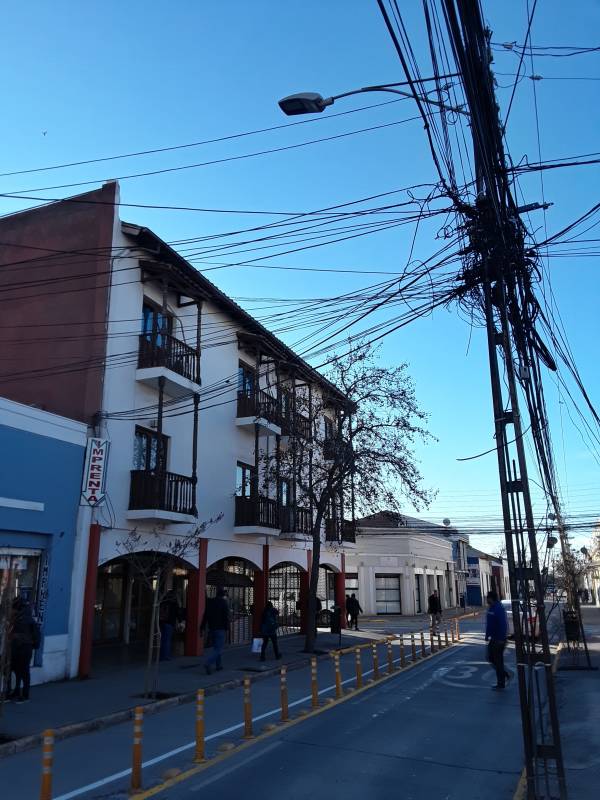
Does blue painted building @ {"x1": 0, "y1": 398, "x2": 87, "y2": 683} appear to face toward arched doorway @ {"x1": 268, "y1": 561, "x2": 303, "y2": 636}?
no

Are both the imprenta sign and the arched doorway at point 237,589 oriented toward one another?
no

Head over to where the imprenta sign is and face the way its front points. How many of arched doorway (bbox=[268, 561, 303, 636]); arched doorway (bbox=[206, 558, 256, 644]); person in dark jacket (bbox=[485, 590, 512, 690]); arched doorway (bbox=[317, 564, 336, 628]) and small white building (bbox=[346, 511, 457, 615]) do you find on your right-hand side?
0

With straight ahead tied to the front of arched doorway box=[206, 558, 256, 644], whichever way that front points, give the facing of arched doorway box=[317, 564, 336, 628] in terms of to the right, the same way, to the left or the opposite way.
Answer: the same way

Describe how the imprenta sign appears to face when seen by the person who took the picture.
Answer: facing the viewer

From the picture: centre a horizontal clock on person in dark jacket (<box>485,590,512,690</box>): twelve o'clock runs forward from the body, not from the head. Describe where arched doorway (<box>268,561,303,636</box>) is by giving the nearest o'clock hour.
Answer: The arched doorway is roughly at 2 o'clock from the person in dark jacket.

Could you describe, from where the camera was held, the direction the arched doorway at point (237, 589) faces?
facing the viewer and to the right of the viewer

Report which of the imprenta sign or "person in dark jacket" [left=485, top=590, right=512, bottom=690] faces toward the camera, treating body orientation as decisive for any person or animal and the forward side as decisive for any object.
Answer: the imprenta sign

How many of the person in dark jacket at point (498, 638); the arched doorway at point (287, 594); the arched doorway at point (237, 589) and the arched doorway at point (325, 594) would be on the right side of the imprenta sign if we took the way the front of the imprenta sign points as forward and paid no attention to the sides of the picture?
0

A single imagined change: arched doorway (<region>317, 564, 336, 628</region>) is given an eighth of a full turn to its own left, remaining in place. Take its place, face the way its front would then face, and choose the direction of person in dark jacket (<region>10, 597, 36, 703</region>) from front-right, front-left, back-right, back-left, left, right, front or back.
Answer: right

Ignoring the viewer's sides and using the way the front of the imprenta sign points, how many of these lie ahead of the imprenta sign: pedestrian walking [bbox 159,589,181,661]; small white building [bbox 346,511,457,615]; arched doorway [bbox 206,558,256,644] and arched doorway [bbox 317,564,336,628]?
0

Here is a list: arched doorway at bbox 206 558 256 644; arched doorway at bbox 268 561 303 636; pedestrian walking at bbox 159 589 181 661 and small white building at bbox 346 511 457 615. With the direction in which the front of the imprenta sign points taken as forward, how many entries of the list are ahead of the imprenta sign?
0

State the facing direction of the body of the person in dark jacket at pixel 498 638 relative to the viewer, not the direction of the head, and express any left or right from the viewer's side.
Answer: facing to the left of the viewer

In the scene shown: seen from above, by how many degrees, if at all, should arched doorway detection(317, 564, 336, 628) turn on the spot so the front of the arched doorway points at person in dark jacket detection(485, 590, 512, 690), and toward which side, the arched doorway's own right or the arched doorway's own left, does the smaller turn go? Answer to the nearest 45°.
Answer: approximately 45° to the arched doorway's own right

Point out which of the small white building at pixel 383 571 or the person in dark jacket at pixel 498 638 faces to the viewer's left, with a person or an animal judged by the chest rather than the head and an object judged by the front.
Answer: the person in dark jacket

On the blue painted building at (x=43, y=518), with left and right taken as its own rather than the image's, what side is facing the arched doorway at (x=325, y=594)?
left

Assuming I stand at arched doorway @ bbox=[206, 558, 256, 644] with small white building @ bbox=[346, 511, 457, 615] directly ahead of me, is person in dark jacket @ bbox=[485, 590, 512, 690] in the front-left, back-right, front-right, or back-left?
back-right

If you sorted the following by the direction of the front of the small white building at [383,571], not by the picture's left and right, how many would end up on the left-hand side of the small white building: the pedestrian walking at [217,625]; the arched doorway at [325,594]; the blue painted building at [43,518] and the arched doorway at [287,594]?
0

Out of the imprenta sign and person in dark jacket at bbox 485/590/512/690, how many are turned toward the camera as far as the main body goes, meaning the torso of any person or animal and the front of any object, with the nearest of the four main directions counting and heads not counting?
1
